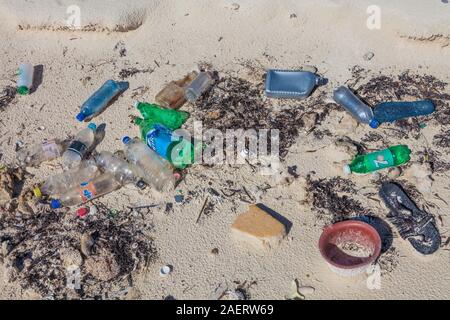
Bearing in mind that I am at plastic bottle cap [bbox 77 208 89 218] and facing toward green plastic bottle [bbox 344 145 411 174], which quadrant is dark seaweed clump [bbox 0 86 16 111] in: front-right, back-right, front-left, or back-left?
back-left

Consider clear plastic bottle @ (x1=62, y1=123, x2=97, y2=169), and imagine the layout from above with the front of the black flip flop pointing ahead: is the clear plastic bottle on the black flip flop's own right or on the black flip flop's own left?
on the black flip flop's own right

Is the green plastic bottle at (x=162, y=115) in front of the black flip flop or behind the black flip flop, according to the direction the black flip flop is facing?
behind

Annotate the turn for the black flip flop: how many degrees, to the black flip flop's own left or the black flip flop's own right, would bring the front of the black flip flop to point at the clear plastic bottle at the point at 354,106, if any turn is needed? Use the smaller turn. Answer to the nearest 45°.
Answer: approximately 180°

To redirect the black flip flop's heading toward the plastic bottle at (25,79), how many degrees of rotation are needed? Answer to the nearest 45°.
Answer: approximately 135° to its right

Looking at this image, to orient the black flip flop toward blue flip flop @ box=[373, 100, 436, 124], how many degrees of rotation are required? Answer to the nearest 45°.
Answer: approximately 135° to its left

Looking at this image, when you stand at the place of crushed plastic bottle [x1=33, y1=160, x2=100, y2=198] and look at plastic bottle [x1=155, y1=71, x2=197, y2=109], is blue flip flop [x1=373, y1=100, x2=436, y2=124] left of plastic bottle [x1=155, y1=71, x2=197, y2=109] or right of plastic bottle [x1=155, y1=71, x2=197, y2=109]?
right

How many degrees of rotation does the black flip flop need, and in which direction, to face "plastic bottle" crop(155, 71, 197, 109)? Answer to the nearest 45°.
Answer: approximately 135° to its right

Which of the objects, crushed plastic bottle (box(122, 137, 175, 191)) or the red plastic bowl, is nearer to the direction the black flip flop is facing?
the red plastic bowl
